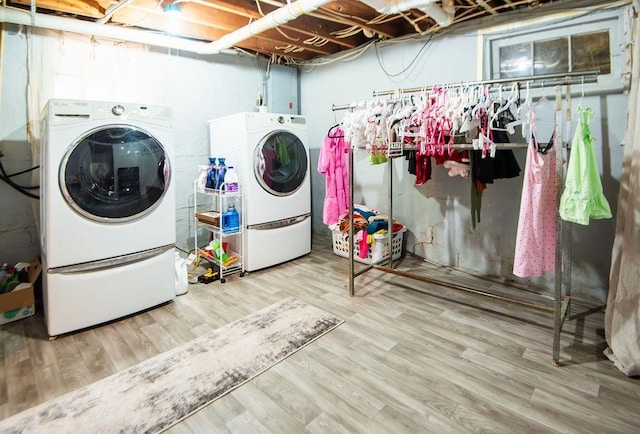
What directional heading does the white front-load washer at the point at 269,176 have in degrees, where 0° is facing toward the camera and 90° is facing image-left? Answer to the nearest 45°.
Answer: approximately 315°

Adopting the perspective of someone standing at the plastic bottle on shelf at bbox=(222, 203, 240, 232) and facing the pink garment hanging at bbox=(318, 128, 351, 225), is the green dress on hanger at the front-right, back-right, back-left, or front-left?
front-right

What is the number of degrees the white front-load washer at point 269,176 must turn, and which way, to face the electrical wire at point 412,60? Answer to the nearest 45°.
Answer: approximately 45° to its left

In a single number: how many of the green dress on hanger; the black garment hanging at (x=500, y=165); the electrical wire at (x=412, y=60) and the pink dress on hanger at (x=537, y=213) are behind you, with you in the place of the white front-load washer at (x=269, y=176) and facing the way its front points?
0

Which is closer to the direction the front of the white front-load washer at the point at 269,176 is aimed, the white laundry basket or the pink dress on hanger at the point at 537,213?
the pink dress on hanger

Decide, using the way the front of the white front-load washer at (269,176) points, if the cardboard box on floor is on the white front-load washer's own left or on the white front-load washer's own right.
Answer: on the white front-load washer's own right

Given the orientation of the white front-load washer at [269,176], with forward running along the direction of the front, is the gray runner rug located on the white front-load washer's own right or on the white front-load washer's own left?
on the white front-load washer's own right

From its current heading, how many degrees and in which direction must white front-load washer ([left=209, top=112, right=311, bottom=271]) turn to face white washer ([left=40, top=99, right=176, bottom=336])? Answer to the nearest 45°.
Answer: approximately 90° to its right

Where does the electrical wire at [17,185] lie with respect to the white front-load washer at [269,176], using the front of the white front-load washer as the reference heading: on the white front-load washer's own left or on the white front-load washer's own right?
on the white front-load washer's own right

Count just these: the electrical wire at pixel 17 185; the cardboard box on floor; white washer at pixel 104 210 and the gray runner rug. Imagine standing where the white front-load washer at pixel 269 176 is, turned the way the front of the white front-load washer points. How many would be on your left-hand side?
0
